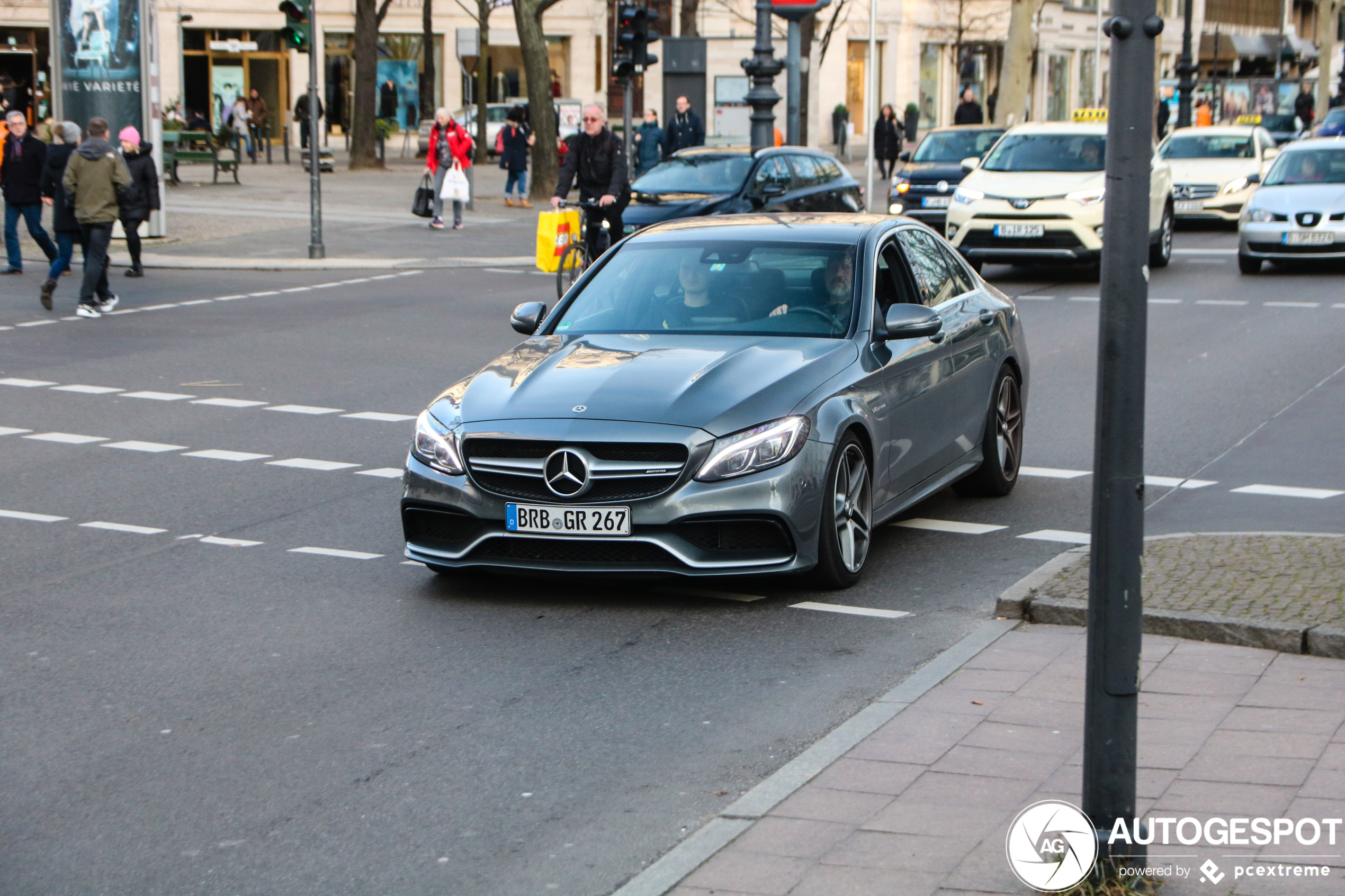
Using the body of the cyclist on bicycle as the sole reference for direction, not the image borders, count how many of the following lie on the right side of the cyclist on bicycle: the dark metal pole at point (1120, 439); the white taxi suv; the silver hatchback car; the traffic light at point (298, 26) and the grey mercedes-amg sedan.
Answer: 1

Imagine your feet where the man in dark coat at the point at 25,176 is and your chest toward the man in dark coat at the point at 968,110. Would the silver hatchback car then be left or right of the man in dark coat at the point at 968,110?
right

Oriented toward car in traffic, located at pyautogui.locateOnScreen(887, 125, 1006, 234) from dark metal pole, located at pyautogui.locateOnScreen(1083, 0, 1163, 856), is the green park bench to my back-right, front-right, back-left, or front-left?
front-left

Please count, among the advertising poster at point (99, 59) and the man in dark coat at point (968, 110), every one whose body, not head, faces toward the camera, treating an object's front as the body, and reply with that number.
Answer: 2

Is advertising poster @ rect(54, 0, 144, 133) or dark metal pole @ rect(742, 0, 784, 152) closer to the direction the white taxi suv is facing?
the advertising poster

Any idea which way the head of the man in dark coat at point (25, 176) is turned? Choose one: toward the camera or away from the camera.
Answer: toward the camera

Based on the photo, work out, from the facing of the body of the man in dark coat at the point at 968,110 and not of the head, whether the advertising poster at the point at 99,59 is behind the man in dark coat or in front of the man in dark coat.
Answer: in front

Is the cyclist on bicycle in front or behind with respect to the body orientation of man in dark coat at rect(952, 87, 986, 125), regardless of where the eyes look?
in front

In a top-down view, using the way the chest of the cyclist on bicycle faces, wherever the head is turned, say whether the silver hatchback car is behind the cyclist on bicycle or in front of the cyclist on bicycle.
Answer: behind

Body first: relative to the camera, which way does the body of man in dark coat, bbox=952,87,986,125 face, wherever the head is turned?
toward the camera

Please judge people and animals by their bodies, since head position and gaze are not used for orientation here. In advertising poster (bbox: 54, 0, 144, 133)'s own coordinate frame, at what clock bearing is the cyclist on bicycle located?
The cyclist on bicycle is roughly at 11 o'clock from the advertising poster.

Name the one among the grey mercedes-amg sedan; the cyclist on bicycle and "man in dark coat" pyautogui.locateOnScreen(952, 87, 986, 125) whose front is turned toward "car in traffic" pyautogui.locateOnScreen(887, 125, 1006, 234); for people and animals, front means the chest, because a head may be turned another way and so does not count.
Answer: the man in dark coat

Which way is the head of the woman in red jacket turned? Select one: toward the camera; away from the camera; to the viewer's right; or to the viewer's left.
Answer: toward the camera

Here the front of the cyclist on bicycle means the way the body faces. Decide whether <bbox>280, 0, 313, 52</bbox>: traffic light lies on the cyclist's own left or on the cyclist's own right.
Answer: on the cyclist's own right
